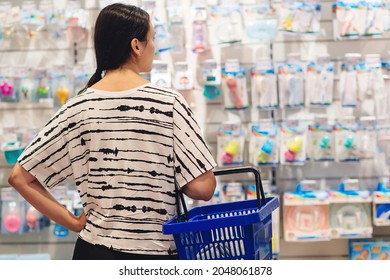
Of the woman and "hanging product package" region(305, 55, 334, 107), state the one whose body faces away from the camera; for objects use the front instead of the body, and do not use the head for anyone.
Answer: the woman

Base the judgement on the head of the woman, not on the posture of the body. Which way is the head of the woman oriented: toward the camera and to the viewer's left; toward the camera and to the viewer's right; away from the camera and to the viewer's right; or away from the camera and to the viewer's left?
away from the camera and to the viewer's right

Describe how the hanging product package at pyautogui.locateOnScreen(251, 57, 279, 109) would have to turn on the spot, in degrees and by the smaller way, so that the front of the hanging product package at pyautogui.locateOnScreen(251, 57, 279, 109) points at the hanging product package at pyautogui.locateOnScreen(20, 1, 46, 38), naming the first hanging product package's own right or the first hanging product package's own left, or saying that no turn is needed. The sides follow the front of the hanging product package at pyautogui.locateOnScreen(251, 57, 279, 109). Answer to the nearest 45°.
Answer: approximately 90° to the first hanging product package's own right

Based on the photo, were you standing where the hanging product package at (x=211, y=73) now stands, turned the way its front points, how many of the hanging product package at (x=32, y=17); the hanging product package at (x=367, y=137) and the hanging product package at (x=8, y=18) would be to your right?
2

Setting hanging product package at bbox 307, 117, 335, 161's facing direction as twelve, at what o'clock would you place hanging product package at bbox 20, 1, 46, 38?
hanging product package at bbox 20, 1, 46, 38 is roughly at 3 o'clock from hanging product package at bbox 307, 117, 335, 161.

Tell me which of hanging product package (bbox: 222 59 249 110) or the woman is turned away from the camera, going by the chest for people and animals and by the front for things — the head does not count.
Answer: the woman

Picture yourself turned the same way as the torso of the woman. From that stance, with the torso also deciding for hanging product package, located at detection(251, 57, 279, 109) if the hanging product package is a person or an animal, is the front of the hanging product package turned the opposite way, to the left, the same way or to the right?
the opposite way

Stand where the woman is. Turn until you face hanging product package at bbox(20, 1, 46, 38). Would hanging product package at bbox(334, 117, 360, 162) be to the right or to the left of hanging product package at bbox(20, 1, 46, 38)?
right
